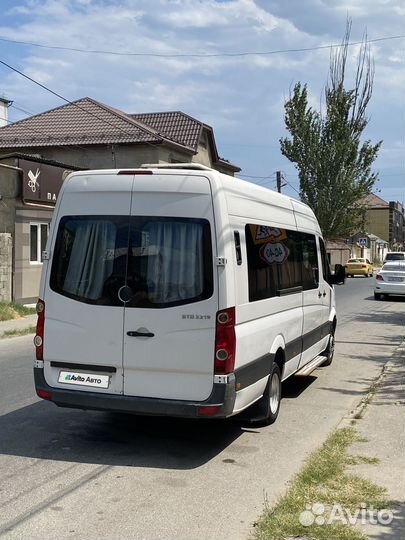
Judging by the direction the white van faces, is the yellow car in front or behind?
in front

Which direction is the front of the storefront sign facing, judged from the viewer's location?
facing the viewer and to the right of the viewer

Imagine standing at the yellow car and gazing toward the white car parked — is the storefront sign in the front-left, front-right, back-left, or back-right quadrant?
front-right

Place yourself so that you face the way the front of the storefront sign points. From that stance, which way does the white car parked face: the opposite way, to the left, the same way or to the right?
to the left

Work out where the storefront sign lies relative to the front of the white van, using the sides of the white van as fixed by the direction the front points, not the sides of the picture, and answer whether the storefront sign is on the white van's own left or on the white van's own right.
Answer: on the white van's own left

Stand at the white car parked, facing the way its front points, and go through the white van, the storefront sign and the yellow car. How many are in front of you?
1

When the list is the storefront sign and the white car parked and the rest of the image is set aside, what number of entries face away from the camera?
1

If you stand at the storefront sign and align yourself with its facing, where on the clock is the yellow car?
The yellow car is roughly at 9 o'clock from the storefront sign.

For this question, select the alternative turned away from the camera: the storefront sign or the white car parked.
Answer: the white car parked

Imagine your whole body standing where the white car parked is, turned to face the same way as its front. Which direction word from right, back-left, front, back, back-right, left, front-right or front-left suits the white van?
back

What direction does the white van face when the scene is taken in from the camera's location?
facing away from the viewer and to the right of the viewer

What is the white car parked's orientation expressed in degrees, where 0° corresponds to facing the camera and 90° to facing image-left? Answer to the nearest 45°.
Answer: approximately 180°

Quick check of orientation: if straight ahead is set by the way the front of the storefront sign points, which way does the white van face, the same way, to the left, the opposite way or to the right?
to the left

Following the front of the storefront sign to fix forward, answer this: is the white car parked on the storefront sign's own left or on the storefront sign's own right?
on the storefront sign's own left

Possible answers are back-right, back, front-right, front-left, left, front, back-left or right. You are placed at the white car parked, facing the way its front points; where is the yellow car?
front

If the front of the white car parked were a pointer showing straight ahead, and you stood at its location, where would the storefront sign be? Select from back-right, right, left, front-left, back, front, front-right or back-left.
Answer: back-left
